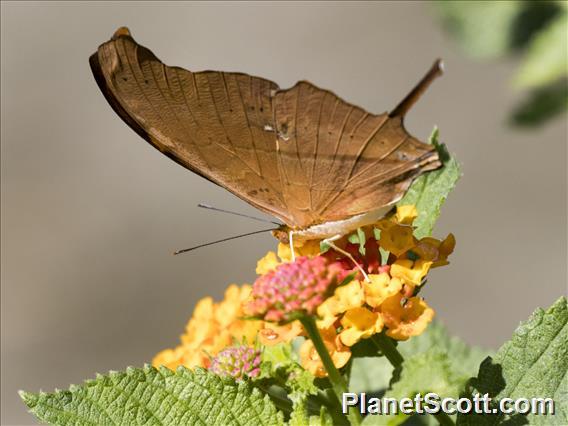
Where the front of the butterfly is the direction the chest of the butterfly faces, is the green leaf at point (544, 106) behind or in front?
behind

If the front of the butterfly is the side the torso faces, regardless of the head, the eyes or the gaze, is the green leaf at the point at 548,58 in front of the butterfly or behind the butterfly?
behind

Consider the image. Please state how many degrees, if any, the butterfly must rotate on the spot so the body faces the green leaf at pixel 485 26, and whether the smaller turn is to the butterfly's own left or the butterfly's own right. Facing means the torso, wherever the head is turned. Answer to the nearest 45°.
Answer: approximately 135° to the butterfly's own right

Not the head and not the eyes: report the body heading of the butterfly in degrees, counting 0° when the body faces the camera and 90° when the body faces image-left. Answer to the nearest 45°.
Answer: approximately 90°
